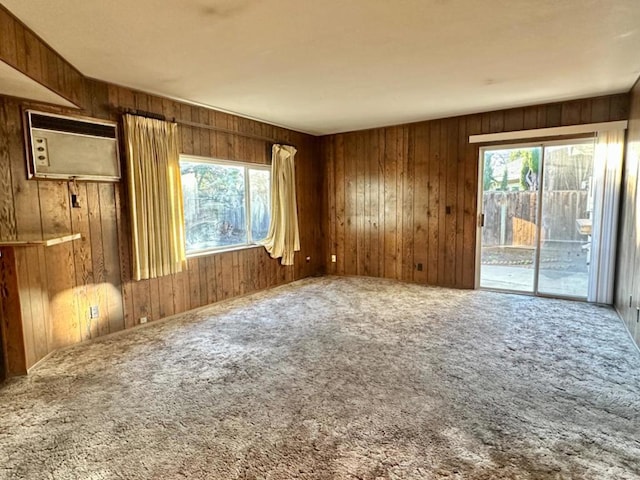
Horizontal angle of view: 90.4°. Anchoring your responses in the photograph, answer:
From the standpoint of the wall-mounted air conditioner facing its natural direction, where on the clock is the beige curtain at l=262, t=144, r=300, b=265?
The beige curtain is roughly at 10 o'clock from the wall-mounted air conditioner.

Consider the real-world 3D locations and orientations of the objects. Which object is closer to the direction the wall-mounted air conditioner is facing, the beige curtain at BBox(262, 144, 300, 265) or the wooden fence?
the wooden fence

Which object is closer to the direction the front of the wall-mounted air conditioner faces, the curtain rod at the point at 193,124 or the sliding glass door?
the sliding glass door

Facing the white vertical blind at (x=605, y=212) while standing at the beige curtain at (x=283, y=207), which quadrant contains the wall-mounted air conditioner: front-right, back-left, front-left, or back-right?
back-right

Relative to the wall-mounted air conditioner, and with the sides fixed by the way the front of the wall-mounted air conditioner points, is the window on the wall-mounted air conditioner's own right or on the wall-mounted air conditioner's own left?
on the wall-mounted air conditioner's own left

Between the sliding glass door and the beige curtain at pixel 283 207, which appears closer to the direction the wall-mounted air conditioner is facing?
the sliding glass door

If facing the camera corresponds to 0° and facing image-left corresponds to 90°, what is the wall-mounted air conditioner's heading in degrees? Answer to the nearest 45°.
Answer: approximately 315°

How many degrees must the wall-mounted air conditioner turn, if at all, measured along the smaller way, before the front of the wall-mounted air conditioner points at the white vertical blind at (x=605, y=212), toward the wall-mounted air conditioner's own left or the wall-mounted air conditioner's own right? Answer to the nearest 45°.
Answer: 0° — it already faces it

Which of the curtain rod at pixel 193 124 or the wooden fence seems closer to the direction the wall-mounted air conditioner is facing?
the wooden fence

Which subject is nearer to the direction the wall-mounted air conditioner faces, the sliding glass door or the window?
the sliding glass door

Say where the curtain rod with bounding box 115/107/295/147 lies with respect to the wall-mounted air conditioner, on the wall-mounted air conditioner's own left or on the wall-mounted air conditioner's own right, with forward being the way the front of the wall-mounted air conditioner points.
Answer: on the wall-mounted air conditioner's own left
